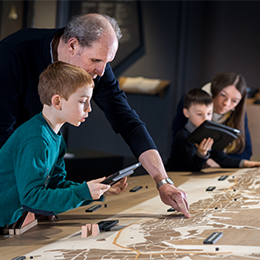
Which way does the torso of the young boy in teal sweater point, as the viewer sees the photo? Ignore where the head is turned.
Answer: to the viewer's right

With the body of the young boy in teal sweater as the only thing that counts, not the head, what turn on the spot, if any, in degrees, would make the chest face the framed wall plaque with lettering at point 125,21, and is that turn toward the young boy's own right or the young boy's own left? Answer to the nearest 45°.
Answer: approximately 90° to the young boy's own left

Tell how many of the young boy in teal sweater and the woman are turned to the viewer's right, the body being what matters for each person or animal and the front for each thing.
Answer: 1

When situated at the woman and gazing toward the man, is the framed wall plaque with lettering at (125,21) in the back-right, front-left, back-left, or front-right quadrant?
back-right

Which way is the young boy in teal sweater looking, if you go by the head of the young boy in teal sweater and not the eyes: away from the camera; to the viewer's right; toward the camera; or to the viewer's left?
to the viewer's right
